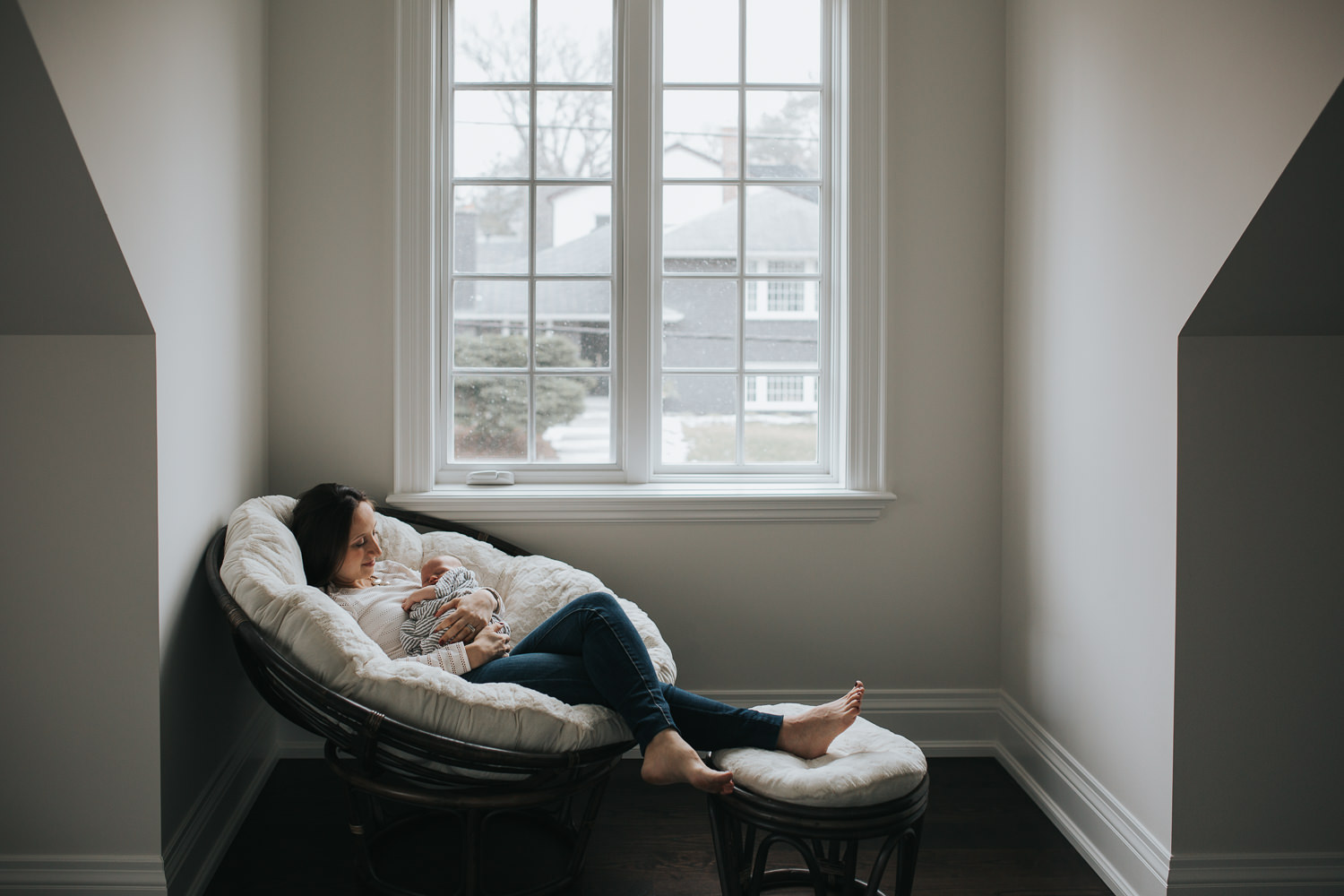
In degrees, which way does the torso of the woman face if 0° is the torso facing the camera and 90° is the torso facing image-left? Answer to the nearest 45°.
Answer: approximately 270°

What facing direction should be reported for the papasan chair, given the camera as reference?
facing to the right of the viewer

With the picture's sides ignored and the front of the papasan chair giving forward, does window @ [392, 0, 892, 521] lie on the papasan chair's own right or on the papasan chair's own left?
on the papasan chair's own left
